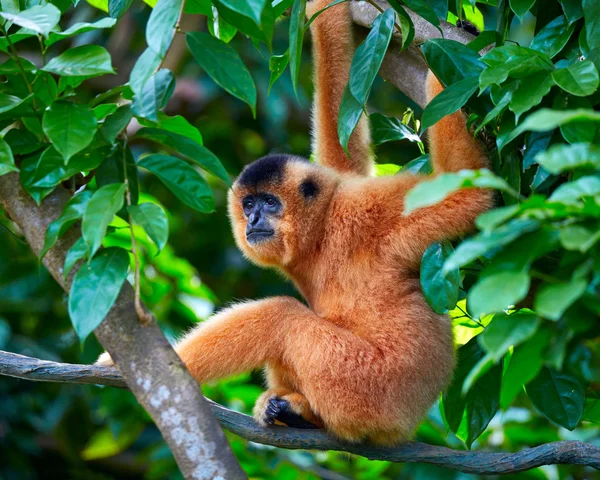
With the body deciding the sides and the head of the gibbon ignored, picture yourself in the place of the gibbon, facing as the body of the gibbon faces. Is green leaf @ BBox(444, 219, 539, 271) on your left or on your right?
on your left

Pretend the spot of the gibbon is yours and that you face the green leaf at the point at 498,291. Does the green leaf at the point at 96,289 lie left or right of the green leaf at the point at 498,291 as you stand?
right

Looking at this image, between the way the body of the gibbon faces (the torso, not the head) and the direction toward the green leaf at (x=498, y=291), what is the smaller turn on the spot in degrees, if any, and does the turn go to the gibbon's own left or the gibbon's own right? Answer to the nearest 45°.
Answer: approximately 90° to the gibbon's own left

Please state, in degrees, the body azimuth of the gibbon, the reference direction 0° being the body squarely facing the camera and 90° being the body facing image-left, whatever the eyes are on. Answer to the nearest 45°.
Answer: approximately 90°

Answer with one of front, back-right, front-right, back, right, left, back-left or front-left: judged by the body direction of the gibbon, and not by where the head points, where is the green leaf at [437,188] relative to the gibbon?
left
